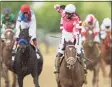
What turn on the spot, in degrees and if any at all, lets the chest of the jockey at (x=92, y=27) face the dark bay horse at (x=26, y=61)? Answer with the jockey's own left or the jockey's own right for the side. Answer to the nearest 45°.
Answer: approximately 45° to the jockey's own right

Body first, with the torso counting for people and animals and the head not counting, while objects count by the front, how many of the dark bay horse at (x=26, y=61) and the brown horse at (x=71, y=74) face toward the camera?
2

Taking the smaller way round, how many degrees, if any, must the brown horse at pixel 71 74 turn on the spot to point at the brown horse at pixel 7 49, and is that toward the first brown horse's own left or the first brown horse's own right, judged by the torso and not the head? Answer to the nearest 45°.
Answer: approximately 135° to the first brown horse's own right

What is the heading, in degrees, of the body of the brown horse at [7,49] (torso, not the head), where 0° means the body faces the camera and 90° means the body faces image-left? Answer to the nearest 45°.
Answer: approximately 0°

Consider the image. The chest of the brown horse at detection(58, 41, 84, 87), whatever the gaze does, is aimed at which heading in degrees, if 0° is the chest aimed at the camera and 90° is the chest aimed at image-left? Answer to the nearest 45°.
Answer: approximately 0°
